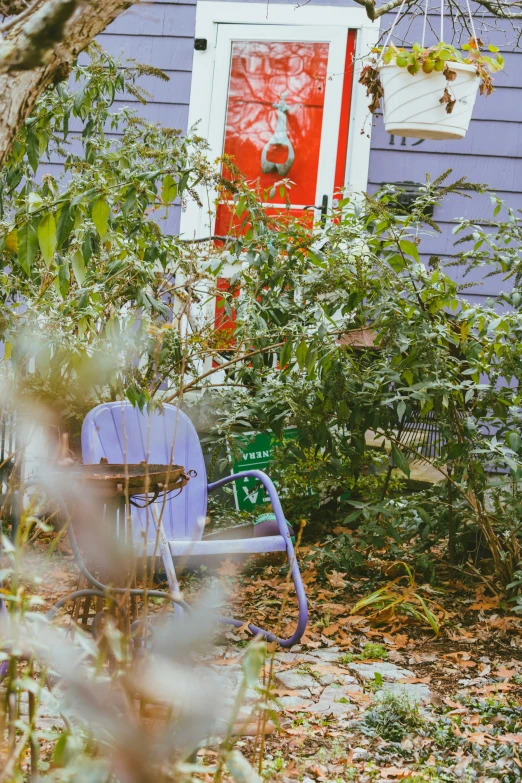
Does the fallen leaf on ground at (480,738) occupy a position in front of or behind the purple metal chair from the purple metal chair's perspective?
in front

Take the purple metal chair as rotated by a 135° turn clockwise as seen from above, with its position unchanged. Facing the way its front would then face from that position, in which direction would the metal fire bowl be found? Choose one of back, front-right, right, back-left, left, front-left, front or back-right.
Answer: left

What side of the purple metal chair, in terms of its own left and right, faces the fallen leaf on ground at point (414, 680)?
front

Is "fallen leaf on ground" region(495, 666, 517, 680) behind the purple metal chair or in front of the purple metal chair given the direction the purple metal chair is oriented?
in front

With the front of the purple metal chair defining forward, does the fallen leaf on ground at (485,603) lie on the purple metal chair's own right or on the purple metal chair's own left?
on the purple metal chair's own left

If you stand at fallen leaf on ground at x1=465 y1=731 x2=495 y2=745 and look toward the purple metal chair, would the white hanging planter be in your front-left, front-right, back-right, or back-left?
front-right

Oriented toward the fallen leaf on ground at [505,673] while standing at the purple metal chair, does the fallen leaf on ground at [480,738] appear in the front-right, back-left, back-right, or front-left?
front-right

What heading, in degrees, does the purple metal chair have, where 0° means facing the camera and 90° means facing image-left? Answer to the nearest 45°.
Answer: approximately 315°
